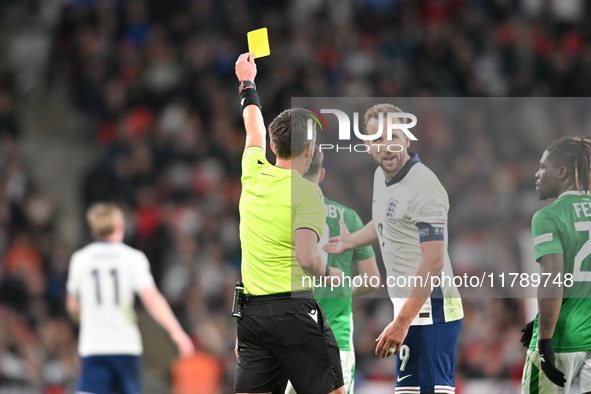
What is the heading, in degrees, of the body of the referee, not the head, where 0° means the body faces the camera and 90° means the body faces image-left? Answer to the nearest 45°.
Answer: approximately 225°

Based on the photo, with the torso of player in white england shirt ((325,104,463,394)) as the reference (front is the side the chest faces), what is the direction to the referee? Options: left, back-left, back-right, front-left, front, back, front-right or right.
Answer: front

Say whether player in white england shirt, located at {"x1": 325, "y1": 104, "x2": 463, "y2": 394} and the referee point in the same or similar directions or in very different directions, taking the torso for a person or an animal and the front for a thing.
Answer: very different directions

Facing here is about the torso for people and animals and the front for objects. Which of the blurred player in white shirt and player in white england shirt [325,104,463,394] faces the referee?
the player in white england shirt

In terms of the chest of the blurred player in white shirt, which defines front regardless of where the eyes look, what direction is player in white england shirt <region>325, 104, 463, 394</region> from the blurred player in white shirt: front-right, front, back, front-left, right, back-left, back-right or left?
back-right

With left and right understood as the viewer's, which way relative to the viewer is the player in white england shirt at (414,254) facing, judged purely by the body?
facing the viewer and to the left of the viewer

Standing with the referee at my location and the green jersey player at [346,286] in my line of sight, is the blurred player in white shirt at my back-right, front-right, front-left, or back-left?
front-left

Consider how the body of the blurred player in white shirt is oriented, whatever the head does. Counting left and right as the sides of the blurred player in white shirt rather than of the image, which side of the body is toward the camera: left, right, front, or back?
back

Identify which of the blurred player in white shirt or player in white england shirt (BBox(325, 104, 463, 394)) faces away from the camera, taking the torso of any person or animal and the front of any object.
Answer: the blurred player in white shirt

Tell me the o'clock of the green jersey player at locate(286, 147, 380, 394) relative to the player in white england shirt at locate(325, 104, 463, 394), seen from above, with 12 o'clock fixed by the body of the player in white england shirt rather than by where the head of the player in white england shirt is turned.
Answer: The green jersey player is roughly at 3 o'clock from the player in white england shirt.

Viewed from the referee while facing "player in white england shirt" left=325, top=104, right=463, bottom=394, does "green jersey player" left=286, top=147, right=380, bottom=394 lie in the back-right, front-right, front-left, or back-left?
front-left

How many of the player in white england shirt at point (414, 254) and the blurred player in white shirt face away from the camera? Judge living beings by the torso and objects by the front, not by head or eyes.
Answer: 1

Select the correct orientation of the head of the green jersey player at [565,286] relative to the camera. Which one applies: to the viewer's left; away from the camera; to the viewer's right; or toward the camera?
to the viewer's left
